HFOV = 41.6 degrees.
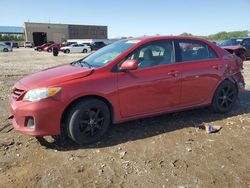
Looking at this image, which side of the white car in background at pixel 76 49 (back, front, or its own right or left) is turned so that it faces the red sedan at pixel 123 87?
left

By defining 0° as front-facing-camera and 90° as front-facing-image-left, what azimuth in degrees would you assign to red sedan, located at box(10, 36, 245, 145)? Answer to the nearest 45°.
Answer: approximately 45°

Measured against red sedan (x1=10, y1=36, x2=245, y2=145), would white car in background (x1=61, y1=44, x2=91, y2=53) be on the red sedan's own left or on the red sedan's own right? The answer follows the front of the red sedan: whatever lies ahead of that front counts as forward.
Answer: on the red sedan's own right

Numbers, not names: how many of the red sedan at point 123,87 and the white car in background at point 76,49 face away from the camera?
0

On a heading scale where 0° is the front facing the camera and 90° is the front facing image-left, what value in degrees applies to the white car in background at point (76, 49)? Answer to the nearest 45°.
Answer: approximately 90°
